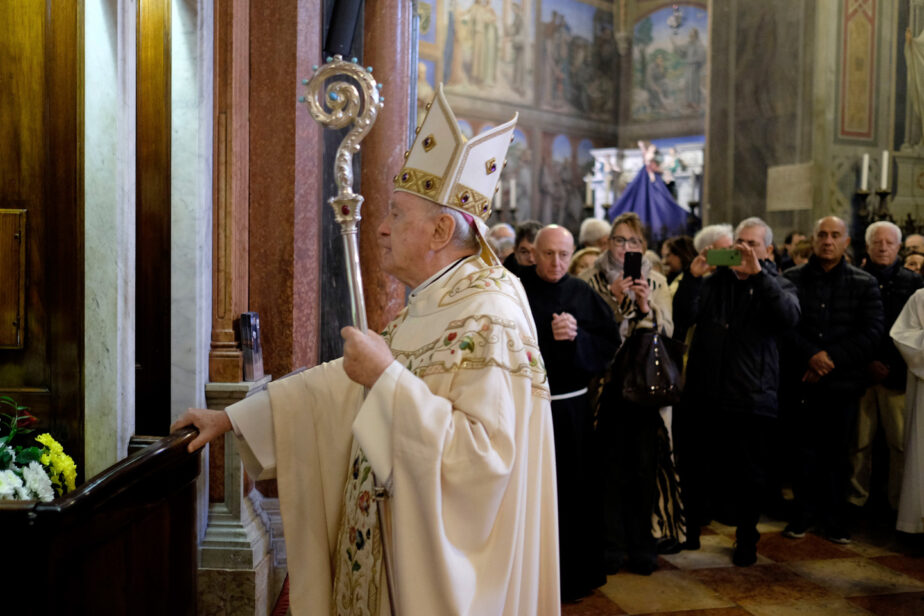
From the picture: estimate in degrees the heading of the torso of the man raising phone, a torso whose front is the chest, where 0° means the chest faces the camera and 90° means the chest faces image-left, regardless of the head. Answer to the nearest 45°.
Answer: approximately 45°

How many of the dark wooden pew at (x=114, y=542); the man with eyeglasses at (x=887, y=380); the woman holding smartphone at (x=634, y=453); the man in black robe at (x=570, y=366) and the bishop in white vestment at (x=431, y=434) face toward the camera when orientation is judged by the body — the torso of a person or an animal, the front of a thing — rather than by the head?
3

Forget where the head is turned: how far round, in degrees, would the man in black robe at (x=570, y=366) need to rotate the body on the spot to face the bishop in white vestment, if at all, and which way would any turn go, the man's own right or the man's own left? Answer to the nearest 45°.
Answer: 0° — they already face them

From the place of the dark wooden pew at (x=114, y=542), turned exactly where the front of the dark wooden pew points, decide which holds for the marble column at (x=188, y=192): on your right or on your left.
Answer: on your left
